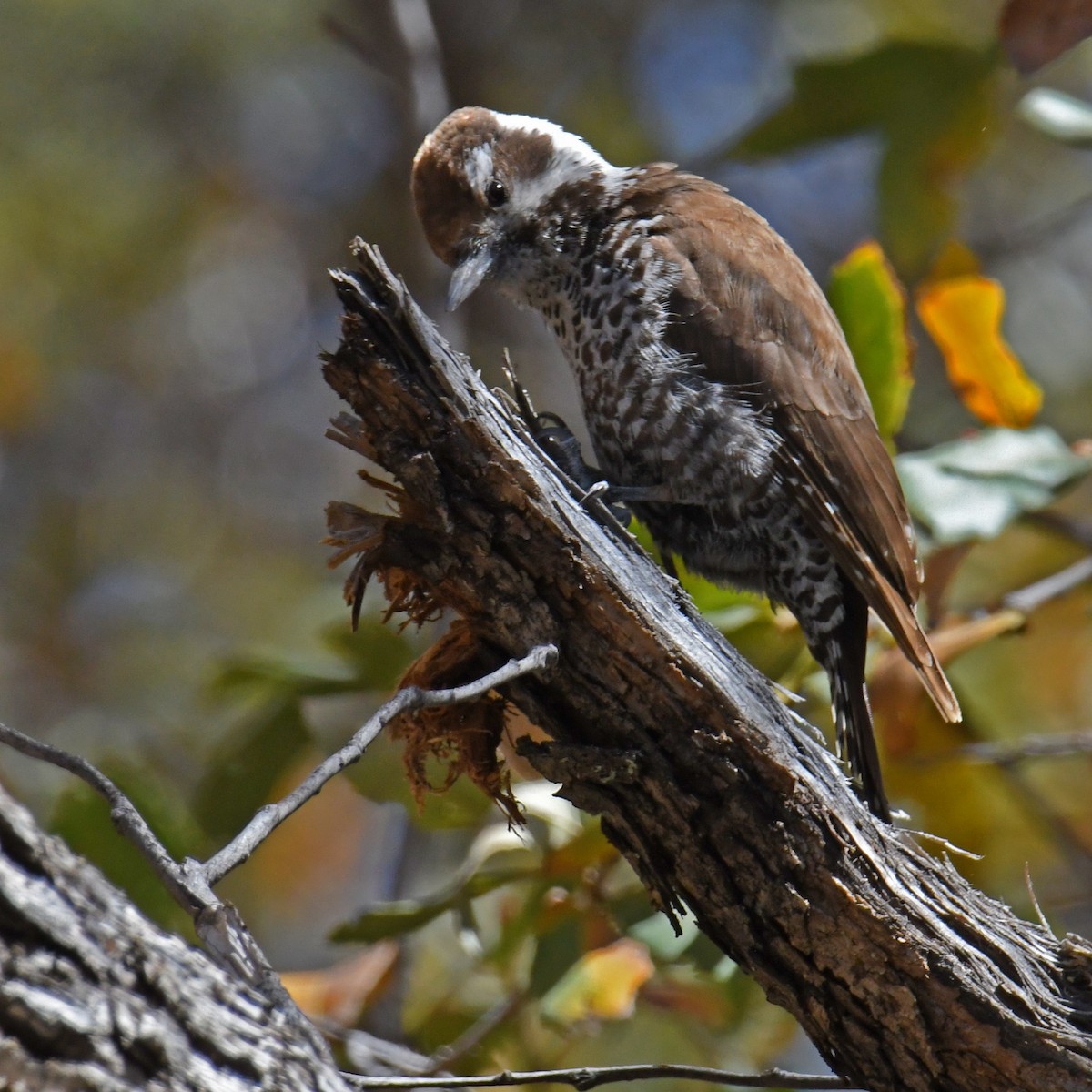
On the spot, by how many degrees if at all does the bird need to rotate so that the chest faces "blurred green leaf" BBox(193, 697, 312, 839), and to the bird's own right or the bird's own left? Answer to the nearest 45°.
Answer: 0° — it already faces it

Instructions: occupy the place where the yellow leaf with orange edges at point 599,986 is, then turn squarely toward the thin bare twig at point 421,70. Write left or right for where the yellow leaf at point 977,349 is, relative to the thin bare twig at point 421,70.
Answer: right

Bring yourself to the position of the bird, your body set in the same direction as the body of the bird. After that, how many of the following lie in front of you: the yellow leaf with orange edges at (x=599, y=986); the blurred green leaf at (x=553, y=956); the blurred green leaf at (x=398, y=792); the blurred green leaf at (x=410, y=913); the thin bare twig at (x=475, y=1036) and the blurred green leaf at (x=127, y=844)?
6

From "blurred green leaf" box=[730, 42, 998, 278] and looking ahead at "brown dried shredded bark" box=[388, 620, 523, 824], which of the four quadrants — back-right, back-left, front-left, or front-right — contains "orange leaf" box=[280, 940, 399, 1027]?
front-right

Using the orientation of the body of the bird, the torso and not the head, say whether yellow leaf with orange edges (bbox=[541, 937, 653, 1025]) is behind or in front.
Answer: in front

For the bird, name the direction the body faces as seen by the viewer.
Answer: to the viewer's left

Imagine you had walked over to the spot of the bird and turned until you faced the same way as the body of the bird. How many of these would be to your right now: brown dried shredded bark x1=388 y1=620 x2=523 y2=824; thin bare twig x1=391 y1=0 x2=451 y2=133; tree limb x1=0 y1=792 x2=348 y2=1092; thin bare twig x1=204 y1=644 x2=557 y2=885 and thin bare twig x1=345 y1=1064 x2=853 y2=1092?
1

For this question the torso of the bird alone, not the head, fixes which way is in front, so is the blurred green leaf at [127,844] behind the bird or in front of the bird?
in front

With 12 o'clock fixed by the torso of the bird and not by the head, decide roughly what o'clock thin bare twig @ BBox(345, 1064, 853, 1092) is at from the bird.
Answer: The thin bare twig is roughly at 10 o'clock from the bird.

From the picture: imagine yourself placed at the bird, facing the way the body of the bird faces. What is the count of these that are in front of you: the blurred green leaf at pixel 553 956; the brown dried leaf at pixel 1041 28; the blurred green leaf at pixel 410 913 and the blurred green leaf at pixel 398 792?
3

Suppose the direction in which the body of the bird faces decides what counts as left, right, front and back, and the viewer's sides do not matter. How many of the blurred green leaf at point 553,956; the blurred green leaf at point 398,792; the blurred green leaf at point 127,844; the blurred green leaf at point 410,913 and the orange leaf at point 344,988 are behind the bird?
0

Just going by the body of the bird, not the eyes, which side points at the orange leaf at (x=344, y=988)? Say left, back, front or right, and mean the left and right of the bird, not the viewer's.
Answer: front

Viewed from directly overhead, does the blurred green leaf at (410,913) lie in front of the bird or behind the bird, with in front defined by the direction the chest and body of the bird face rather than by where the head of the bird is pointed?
in front
